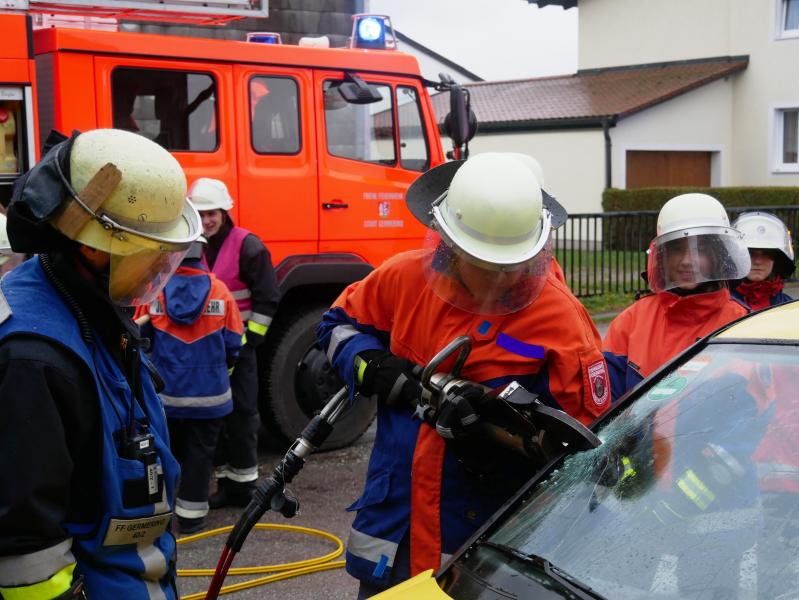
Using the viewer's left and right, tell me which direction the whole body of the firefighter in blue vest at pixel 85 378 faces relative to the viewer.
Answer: facing the viewer and to the right of the viewer

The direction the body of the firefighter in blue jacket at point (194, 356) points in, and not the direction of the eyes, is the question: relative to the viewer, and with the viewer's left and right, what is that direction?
facing away from the viewer

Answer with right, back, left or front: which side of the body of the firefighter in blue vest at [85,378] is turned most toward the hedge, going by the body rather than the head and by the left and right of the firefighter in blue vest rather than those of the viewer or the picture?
left

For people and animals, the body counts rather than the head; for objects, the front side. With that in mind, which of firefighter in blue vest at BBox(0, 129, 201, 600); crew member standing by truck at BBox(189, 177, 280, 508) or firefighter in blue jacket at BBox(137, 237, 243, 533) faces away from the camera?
firefighter in blue jacket at BBox(137, 237, 243, 533)

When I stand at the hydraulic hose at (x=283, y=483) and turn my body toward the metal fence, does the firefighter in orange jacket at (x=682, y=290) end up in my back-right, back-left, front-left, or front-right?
front-right

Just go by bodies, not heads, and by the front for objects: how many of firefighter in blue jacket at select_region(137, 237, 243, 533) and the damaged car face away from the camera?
1

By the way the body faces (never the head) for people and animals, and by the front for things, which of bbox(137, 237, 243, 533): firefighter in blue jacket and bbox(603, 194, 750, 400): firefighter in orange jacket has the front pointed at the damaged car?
the firefighter in orange jacket

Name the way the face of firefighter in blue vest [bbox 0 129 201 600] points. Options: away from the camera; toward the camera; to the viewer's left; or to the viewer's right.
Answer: to the viewer's right

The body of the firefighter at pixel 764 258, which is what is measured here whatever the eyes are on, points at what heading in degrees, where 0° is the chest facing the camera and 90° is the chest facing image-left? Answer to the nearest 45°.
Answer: approximately 45°

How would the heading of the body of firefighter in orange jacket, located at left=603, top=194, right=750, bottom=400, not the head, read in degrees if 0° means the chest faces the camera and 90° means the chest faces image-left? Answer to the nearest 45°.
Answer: approximately 0°

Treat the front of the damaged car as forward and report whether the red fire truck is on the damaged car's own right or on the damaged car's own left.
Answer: on the damaged car's own right

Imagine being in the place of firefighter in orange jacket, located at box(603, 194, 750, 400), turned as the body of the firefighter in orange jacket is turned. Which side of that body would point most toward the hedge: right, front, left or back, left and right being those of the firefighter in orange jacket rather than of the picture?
back
